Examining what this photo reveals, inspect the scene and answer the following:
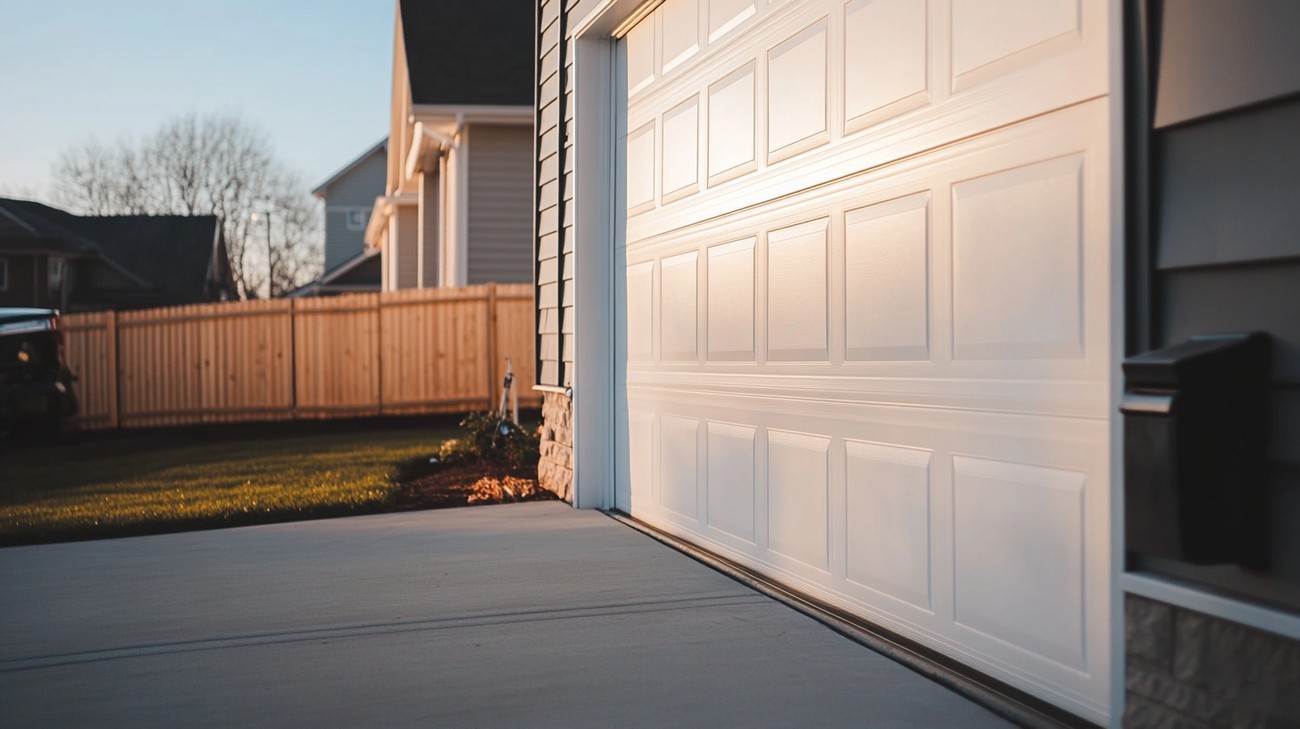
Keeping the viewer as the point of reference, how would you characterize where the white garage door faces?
facing the viewer and to the left of the viewer

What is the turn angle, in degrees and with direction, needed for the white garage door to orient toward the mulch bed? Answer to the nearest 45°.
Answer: approximately 90° to its right

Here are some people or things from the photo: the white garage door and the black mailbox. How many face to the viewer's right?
0

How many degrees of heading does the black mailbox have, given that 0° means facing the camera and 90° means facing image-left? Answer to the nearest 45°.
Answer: approximately 45°

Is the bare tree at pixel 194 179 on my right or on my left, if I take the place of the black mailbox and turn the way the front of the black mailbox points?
on my right

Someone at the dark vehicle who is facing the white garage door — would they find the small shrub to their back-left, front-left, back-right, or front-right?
front-left

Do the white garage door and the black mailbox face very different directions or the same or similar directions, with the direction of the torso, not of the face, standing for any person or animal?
same or similar directions

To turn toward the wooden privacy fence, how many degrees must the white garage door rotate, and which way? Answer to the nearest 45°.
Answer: approximately 90° to its right
